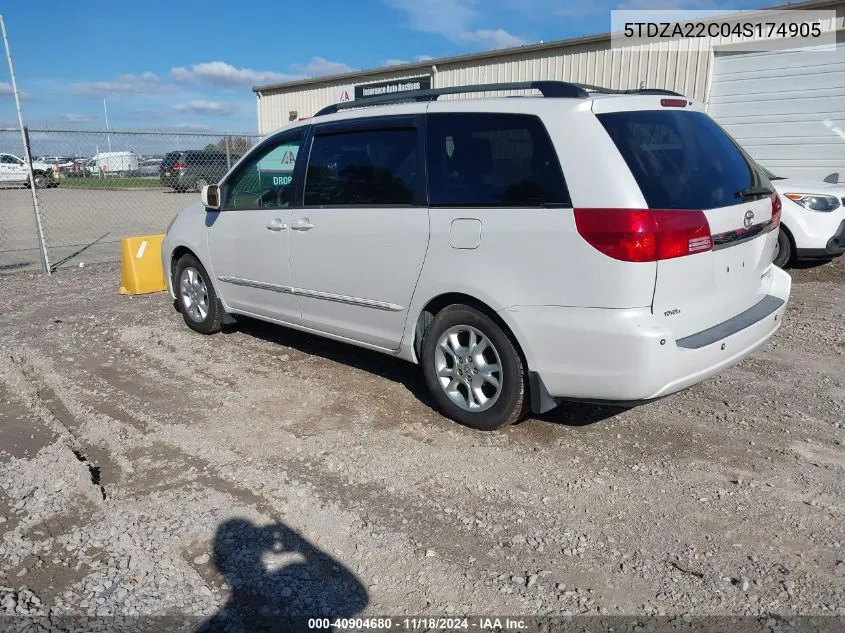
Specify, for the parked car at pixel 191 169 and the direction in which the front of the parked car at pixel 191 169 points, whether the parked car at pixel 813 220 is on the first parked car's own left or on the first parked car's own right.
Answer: on the first parked car's own right

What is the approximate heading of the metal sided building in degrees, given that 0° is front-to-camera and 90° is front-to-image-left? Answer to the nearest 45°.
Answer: approximately 45°

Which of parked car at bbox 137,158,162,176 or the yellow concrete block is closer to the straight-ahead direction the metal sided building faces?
the yellow concrete block

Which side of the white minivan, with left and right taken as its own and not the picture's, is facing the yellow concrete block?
front

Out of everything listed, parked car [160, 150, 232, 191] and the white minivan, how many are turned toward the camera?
0

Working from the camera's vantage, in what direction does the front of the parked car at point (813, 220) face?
facing the viewer and to the right of the viewer

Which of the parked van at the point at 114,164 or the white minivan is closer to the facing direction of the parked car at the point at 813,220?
the white minivan

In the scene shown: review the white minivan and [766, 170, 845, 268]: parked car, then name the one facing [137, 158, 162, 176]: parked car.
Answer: the white minivan

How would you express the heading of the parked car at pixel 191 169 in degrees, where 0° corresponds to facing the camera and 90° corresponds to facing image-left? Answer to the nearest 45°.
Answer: approximately 225°

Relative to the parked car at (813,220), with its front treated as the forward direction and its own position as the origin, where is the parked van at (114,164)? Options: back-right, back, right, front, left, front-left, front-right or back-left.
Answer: back-right

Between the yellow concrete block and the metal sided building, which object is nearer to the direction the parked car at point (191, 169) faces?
the metal sided building

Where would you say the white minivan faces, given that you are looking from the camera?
facing away from the viewer and to the left of the viewer

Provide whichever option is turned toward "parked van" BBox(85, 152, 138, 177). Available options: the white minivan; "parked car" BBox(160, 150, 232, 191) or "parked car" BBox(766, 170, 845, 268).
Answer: the white minivan

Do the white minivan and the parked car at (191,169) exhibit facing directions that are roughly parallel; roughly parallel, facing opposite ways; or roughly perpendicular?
roughly perpendicular

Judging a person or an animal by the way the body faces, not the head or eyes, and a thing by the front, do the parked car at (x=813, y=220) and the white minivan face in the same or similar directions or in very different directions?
very different directions

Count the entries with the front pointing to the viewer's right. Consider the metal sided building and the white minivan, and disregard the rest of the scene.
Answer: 0
